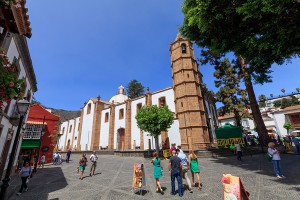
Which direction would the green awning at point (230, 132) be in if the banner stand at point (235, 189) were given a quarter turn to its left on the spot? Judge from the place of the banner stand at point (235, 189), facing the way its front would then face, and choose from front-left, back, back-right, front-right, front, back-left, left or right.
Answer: back-left

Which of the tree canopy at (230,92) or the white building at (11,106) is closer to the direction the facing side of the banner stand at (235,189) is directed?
the white building

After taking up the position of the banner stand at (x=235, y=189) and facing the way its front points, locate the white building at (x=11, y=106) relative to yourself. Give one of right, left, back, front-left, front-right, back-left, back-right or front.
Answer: front-right

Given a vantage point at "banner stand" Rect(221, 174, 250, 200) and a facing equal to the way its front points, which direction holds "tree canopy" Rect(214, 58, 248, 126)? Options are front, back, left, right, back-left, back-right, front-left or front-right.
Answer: back-right

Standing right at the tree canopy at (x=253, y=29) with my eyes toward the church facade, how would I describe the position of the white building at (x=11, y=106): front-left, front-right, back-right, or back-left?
front-left

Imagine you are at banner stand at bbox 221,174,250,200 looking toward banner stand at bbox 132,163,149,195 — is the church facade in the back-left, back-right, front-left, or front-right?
front-right

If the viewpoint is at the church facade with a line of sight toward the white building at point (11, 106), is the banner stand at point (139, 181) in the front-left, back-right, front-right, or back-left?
front-left

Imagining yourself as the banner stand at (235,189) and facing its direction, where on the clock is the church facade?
The church facade is roughly at 4 o'clock from the banner stand.

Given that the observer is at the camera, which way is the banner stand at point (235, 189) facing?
facing the viewer and to the left of the viewer

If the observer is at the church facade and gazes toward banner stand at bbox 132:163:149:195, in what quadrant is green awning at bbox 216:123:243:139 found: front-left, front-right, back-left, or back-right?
front-left
